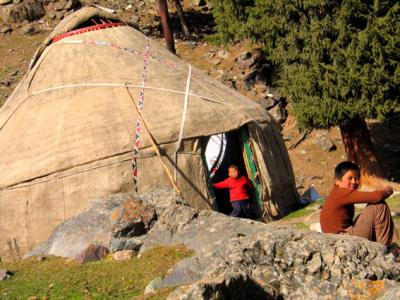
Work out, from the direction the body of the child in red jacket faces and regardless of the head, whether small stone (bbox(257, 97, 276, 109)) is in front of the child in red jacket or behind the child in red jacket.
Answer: behind

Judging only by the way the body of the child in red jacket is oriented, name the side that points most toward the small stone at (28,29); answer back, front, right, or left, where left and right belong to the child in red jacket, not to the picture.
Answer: back

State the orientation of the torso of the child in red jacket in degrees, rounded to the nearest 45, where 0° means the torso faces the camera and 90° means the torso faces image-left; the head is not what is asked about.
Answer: approximately 0°

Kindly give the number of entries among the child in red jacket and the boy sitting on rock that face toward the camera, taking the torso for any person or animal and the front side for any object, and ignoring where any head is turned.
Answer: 1

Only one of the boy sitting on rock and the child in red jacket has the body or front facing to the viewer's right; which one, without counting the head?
the boy sitting on rock

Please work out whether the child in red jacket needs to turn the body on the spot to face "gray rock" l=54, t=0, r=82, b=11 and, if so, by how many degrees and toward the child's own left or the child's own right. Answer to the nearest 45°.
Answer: approximately 180°

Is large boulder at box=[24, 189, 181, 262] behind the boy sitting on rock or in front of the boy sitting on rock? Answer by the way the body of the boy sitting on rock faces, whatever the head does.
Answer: behind

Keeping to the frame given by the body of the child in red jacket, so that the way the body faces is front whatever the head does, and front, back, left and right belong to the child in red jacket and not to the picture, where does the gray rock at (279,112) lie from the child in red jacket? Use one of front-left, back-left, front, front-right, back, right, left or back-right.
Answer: back

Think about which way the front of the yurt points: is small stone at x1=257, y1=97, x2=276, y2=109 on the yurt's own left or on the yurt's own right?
on the yurt's own left

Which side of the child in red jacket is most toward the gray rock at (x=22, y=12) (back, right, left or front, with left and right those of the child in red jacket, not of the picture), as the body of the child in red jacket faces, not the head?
back
